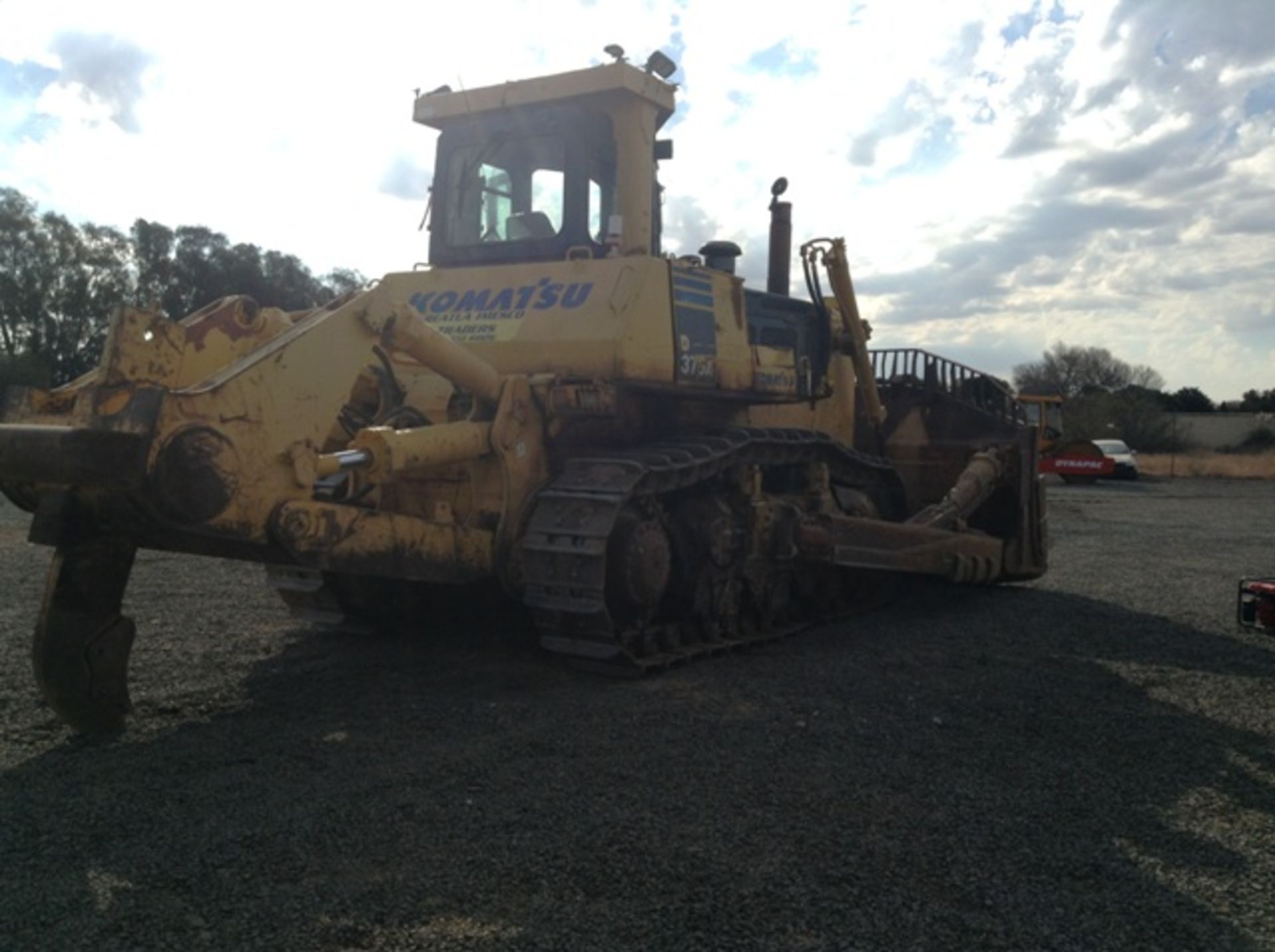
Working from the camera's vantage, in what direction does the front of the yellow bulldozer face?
facing away from the viewer and to the right of the viewer

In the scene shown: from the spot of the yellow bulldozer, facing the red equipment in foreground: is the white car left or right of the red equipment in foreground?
left

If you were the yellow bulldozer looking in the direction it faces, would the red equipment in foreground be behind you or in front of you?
in front

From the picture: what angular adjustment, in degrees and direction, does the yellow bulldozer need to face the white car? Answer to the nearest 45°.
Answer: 0° — it already faces it

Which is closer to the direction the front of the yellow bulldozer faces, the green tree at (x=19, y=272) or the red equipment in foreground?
the red equipment in foreground

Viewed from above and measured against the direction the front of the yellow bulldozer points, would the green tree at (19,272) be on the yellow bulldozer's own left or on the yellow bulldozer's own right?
on the yellow bulldozer's own left

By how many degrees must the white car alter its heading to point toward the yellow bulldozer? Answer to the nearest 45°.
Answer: approximately 45° to its right
